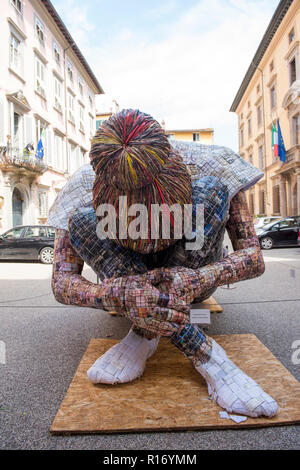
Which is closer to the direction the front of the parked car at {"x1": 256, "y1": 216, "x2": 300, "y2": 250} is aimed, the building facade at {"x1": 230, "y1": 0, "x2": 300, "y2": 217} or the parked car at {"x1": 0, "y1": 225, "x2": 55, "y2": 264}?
the parked car

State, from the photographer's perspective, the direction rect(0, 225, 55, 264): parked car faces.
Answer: facing to the left of the viewer

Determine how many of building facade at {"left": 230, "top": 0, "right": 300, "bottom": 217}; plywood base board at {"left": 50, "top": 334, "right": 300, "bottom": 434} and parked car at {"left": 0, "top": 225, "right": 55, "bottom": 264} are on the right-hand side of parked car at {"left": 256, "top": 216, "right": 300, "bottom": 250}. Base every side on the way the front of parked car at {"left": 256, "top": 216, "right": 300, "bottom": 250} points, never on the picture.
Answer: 1

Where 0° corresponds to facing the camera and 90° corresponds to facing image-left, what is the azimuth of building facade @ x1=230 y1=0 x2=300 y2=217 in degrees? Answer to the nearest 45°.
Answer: approximately 45°

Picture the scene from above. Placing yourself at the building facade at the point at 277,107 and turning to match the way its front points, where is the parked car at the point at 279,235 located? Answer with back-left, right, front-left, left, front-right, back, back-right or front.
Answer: front-left

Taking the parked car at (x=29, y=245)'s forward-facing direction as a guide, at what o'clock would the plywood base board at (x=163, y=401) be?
The plywood base board is roughly at 9 o'clock from the parked car.

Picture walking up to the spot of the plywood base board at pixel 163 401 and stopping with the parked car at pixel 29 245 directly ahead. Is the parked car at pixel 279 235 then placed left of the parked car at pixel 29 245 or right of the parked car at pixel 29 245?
right
